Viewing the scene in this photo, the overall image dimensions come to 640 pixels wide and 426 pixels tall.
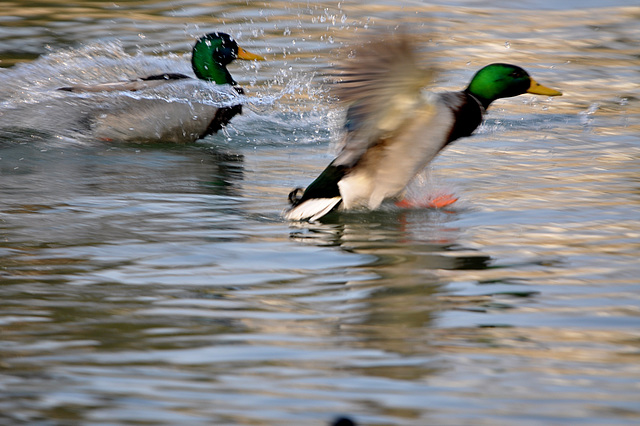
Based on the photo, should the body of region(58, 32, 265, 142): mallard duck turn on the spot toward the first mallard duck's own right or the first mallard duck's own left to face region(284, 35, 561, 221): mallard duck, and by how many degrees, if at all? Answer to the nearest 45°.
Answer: approximately 45° to the first mallard duck's own right

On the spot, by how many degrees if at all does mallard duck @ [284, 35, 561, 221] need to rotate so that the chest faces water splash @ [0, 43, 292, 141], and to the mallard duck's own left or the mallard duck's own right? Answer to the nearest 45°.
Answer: approximately 135° to the mallard duck's own left

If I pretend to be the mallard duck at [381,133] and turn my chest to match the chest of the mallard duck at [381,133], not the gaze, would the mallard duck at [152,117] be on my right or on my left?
on my left

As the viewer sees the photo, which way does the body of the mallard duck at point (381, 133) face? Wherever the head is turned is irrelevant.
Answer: to the viewer's right

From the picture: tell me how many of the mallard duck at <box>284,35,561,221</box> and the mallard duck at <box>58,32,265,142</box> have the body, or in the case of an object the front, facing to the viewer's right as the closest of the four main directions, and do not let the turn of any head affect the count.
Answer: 2

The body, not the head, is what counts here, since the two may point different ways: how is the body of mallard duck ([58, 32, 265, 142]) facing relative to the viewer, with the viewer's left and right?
facing to the right of the viewer
